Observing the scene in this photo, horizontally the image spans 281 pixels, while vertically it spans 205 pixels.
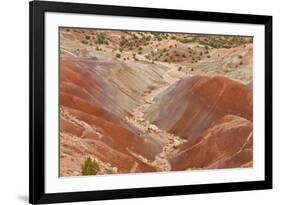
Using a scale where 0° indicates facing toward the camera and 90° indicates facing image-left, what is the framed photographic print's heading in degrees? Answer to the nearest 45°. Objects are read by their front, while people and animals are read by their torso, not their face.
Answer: approximately 315°
